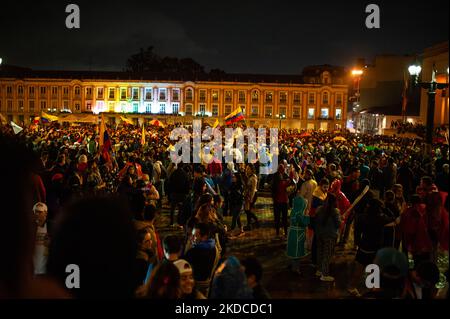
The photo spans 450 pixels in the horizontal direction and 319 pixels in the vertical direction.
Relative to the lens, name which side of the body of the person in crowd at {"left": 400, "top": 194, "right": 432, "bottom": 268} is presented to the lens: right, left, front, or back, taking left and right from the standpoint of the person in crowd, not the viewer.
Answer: back

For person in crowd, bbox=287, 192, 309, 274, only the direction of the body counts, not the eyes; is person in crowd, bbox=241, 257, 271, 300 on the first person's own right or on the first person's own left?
on the first person's own left

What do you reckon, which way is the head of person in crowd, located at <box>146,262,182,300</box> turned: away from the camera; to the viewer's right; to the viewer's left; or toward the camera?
away from the camera

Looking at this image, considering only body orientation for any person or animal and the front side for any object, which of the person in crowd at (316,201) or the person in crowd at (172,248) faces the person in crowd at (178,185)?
the person in crowd at (172,248)

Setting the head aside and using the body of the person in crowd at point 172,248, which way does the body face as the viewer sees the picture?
away from the camera

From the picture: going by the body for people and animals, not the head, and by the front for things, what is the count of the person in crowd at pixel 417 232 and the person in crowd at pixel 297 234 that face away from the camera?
1

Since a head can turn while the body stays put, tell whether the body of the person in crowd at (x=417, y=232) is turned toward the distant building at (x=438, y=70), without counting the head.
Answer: yes

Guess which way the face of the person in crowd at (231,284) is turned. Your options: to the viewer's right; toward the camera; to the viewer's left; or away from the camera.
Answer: away from the camera

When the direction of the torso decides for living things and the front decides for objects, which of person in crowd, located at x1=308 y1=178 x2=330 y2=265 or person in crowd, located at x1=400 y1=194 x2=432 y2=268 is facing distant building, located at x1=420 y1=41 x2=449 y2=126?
person in crowd, located at x1=400 y1=194 x2=432 y2=268

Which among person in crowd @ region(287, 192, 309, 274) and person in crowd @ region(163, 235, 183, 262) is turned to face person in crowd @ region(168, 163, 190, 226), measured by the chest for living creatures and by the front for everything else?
person in crowd @ region(163, 235, 183, 262)
